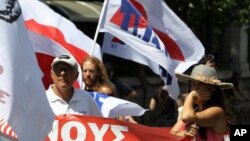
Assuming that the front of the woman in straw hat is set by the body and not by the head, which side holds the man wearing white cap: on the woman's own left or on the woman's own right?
on the woman's own right

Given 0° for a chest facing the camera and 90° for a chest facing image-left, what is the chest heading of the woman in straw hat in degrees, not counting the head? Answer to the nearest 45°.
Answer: approximately 45°

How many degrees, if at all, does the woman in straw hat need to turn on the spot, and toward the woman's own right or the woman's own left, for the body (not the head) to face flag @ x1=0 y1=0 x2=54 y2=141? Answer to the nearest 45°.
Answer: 0° — they already face it

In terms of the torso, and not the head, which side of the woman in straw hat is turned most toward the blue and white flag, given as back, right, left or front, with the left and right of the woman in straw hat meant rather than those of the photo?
right

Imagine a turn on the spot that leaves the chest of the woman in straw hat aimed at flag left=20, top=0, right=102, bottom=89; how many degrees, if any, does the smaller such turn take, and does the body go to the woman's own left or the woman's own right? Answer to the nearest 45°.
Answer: approximately 90° to the woman's own right

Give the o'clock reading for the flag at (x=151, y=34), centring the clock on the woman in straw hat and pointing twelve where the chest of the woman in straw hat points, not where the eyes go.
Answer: The flag is roughly at 4 o'clock from the woman in straw hat.

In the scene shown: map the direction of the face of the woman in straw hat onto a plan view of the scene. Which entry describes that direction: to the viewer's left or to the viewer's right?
to the viewer's left
